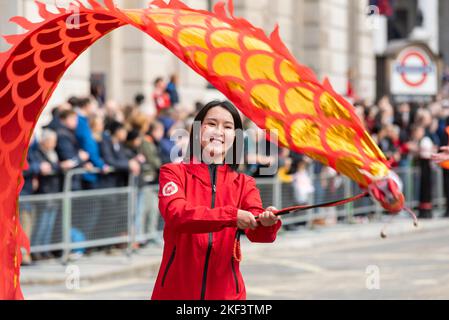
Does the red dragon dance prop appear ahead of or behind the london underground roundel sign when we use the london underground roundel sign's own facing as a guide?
ahead

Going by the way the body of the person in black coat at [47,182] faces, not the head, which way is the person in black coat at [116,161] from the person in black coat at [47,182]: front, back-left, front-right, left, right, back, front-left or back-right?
left

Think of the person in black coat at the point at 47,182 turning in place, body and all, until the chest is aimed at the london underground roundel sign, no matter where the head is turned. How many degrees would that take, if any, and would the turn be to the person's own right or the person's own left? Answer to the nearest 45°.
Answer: approximately 90° to the person's own left

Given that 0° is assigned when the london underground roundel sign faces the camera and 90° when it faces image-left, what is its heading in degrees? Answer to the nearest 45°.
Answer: approximately 0°

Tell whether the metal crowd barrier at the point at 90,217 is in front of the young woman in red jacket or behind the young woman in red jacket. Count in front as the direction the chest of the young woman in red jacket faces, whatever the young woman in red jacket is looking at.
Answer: behind

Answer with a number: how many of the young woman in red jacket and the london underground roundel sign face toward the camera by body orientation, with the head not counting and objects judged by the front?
2

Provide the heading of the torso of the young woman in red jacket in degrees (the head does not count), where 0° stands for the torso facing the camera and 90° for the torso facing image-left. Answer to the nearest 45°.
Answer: approximately 0°

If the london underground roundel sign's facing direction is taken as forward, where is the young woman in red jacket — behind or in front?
in front

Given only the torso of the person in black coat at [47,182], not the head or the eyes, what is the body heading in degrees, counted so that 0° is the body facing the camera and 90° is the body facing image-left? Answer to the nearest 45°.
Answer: approximately 315°
